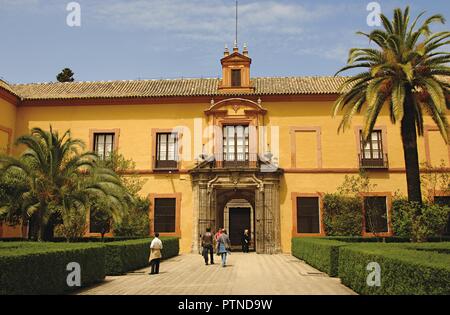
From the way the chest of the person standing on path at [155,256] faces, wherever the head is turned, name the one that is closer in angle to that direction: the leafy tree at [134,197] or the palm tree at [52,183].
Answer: the leafy tree

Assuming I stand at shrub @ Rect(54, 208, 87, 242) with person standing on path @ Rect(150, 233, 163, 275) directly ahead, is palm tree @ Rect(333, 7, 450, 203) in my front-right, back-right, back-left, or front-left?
front-left

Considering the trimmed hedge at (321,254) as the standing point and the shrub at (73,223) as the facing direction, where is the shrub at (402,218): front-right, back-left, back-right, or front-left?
back-right
